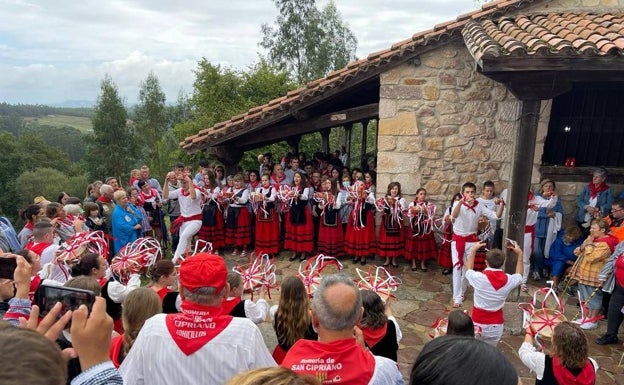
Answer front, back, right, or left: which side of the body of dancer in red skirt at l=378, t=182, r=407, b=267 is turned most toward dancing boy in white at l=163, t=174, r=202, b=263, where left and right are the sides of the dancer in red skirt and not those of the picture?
right

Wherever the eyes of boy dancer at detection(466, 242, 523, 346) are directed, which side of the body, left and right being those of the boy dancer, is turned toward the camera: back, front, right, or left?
back

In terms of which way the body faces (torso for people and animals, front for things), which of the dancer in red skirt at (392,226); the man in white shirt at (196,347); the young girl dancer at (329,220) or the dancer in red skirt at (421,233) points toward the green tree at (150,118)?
the man in white shirt

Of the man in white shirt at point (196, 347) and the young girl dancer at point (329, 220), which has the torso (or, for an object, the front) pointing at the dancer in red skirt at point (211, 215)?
the man in white shirt

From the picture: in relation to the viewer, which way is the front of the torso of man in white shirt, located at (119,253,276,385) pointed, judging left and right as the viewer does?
facing away from the viewer

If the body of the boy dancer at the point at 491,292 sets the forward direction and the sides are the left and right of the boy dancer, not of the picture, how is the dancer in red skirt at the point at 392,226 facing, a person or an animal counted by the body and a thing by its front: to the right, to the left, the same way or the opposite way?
the opposite way

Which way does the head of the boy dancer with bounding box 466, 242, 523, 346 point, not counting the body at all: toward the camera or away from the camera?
away from the camera

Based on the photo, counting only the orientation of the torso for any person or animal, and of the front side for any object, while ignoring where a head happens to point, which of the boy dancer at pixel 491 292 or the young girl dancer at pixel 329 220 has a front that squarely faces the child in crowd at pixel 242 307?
the young girl dancer

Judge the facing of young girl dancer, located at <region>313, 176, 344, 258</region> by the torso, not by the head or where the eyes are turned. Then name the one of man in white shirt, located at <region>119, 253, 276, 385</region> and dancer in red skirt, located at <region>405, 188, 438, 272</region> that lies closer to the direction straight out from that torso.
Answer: the man in white shirt

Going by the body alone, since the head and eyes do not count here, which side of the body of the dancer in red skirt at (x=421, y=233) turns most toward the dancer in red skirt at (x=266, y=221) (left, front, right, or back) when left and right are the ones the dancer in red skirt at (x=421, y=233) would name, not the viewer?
right

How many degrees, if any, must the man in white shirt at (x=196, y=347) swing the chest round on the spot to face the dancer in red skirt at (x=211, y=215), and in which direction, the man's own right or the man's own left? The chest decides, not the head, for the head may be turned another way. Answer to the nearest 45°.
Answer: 0° — they already face them

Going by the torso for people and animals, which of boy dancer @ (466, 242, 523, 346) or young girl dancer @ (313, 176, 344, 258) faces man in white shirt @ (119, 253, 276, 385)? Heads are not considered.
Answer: the young girl dancer

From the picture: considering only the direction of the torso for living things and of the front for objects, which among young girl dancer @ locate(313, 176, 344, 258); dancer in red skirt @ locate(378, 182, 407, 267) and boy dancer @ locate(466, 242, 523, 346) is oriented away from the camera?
the boy dancer

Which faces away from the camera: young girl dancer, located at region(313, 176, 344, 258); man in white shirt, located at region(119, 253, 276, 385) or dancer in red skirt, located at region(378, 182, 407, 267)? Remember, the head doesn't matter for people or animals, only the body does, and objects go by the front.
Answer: the man in white shirt

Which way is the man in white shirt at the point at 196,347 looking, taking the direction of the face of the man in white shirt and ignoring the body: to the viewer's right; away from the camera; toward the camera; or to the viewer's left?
away from the camera
